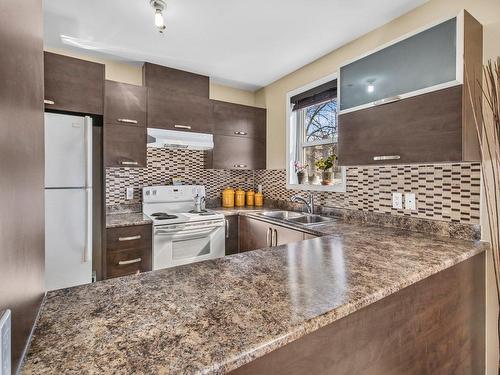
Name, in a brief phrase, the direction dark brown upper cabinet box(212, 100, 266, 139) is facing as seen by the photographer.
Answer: facing the viewer and to the right of the viewer

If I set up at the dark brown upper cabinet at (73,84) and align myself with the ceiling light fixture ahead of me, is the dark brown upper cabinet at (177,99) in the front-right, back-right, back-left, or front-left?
front-left

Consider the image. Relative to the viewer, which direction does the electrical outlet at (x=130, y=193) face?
toward the camera

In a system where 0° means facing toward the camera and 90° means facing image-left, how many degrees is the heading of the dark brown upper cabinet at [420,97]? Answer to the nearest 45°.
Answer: approximately 45°

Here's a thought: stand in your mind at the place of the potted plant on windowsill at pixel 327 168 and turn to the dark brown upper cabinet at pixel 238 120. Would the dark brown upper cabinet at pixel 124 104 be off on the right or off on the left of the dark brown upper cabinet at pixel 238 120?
left

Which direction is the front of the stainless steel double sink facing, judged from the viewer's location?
facing the viewer and to the left of the viewer

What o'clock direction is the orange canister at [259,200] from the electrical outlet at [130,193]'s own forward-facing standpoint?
The orange canister is roughly at 9 o'clock from the electrical outlet.

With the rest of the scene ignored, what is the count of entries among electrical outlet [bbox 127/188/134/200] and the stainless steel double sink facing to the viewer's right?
0

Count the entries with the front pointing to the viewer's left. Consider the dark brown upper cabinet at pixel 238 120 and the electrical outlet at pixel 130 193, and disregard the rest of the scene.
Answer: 0

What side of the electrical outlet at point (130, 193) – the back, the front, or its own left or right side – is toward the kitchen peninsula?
front

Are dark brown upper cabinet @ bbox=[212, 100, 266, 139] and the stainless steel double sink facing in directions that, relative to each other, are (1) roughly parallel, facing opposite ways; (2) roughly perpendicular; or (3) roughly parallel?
roughly perpendicular

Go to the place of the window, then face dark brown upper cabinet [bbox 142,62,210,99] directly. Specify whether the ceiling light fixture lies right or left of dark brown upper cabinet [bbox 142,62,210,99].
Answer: left

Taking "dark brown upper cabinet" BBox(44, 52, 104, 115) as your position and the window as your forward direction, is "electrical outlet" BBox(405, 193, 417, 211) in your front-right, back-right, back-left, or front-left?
front-right

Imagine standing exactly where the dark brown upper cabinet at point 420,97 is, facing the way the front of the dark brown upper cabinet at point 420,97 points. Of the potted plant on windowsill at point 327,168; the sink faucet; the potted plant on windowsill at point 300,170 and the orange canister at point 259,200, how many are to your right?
4
